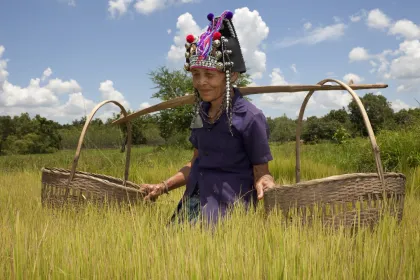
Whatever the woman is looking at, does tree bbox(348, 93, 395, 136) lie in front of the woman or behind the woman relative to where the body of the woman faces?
behind

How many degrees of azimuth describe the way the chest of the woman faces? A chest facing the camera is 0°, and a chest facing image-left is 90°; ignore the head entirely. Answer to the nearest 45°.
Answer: approximately 45°
